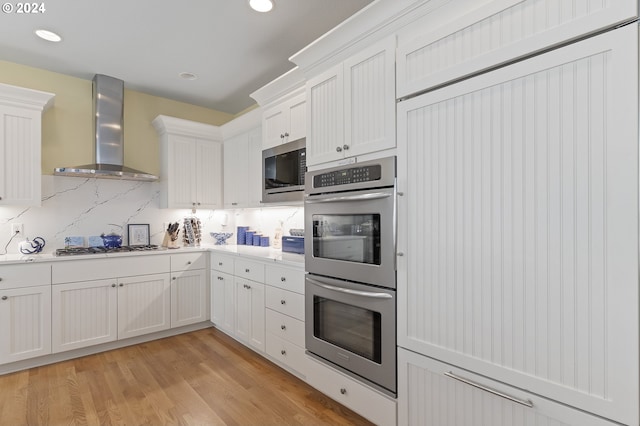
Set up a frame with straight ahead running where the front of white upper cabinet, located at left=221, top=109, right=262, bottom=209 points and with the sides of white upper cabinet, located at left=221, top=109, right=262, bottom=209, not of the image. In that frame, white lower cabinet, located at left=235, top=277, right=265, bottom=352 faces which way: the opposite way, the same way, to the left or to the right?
the same way

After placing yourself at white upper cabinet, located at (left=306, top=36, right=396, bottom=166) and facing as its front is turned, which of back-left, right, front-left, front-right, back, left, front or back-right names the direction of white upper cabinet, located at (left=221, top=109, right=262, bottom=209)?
right

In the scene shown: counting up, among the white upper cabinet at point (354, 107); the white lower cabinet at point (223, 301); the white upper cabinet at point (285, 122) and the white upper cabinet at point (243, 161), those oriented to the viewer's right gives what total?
0

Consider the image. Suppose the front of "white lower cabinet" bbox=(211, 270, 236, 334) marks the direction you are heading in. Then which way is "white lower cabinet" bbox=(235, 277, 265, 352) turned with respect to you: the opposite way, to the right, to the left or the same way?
the same way

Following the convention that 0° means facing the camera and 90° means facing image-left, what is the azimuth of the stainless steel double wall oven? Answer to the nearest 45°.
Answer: approximately 45°

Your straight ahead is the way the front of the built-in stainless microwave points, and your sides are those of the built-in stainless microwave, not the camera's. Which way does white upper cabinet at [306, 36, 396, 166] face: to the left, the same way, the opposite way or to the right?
the same way

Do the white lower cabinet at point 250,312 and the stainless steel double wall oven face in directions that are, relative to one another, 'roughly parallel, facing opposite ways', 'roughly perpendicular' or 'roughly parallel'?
roughly parallel

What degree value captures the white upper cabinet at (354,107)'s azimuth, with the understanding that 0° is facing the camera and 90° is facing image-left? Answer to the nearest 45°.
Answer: approximately 45°

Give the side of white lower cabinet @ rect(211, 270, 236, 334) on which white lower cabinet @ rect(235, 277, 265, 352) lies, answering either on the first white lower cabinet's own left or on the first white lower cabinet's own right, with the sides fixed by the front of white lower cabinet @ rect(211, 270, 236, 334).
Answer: on the first white lower cabinet's own left

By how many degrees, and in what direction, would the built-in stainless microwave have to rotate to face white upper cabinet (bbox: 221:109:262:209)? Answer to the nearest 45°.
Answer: approximately 90° to its right

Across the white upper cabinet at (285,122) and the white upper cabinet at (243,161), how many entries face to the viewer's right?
0

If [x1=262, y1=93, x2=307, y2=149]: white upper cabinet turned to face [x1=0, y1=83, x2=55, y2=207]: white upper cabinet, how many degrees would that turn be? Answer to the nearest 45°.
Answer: approximately 45° to its right

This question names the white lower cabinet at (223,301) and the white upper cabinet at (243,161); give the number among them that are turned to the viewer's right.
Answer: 0

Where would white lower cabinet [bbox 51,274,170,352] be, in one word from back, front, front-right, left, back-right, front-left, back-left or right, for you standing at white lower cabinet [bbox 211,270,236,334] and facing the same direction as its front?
front-right

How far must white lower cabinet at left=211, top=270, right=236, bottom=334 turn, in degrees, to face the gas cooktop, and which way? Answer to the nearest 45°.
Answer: approximately 45° to its right

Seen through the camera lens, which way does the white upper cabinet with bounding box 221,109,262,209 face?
facing the viewer and to the left of the viewer

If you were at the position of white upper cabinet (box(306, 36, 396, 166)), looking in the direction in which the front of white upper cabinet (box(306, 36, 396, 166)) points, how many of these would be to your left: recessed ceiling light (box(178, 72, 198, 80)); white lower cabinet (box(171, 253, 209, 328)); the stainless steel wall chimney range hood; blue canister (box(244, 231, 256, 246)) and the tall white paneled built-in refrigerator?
1
